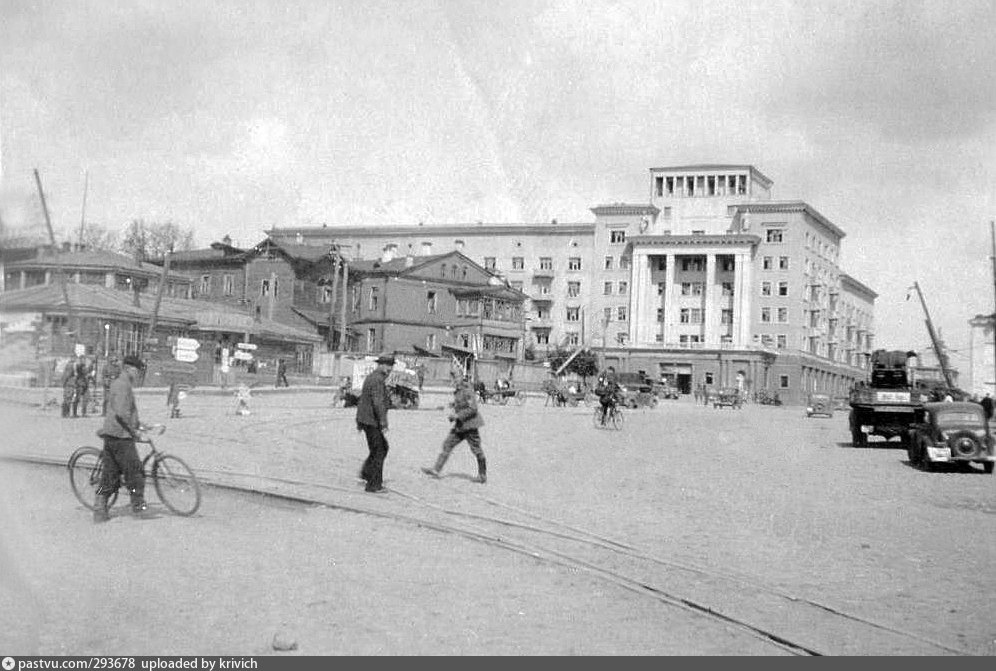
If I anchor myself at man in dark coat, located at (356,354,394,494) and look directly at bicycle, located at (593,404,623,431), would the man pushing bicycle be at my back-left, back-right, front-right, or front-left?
back-left

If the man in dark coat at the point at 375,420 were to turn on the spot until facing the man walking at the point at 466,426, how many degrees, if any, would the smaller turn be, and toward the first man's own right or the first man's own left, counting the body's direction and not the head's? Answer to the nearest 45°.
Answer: approximately 45° to the first man's own left

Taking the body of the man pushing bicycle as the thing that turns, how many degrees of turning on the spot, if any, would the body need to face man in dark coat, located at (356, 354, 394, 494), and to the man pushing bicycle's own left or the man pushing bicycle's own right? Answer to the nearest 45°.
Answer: approximately 45° to the man pushing bicycle's own left

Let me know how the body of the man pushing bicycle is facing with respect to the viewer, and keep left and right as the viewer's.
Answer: facing to the right of the viewer
